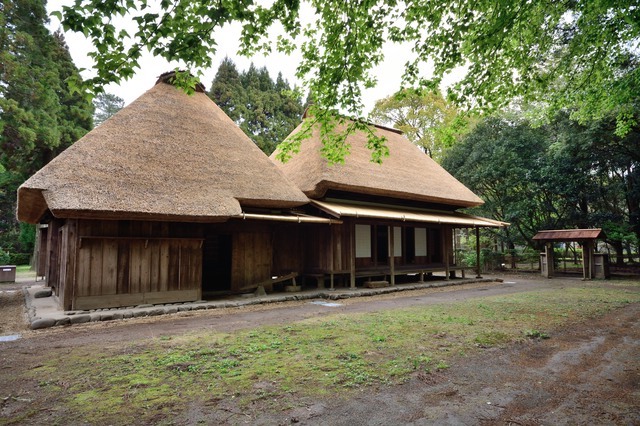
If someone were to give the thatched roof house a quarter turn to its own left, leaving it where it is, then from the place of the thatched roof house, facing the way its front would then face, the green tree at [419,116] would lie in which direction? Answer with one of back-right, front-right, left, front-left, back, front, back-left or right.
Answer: front-left

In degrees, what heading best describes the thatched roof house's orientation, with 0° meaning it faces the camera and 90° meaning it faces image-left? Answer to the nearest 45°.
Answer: approximately 315°

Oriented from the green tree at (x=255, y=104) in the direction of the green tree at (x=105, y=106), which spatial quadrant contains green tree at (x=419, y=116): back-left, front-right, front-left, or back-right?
back-right

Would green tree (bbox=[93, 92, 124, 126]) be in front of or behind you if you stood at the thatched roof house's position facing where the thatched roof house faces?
behind

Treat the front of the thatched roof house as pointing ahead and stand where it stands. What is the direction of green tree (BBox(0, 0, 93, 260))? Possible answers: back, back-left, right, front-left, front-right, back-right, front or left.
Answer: back-right

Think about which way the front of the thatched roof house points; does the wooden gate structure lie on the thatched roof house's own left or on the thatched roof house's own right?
on the thatched roof house's own left

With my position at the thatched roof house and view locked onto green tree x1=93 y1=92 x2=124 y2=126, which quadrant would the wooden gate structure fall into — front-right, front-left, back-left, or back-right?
back-right

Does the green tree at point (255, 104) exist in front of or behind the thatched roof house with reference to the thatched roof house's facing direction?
behind

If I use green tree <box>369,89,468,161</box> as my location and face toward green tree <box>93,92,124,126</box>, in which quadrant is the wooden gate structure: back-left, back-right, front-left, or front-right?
back-left

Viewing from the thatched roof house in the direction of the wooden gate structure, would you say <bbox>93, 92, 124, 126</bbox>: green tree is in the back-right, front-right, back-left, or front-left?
back-left

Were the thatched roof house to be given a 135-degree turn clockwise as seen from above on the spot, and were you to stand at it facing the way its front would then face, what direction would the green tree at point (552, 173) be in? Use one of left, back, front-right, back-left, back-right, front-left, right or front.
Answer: back-right
